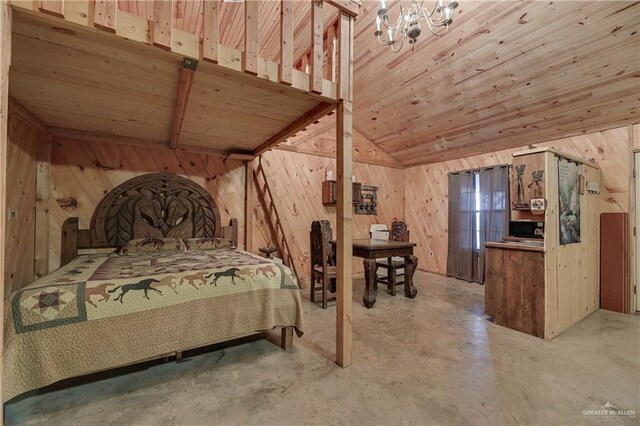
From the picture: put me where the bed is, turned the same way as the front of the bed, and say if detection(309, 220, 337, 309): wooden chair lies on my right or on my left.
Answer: on my left

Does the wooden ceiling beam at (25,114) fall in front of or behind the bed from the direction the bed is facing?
behind

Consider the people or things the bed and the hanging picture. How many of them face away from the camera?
0

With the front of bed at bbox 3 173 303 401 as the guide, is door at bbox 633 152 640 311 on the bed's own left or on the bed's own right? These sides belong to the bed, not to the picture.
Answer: on the bed's own left

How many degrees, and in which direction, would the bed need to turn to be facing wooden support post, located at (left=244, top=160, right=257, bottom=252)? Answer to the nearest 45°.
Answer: approximately 135° to its left

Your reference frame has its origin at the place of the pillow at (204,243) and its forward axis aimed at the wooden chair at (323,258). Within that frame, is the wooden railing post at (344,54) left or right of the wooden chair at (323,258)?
right
